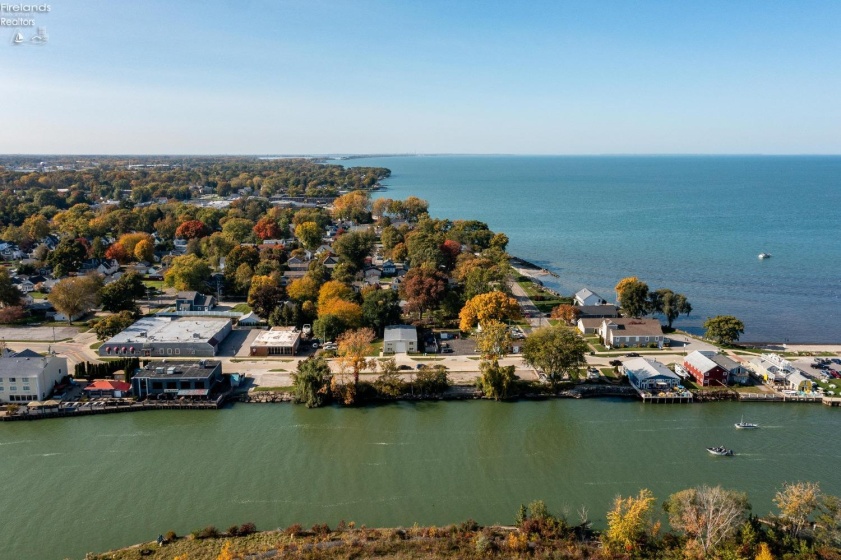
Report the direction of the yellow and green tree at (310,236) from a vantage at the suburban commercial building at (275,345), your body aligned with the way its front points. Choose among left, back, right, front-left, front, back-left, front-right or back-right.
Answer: back

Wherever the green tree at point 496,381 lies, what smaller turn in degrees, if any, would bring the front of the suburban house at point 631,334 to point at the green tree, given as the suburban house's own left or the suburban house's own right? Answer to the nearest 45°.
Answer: approximately 45° to the suburban house's own right

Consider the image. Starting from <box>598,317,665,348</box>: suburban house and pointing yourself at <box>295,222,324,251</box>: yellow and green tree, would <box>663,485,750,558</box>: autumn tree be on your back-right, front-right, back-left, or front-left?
back-left

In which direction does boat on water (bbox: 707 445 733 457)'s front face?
to the viewer's left

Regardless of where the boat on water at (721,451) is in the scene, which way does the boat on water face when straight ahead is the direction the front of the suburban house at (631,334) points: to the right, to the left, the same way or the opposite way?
to the right

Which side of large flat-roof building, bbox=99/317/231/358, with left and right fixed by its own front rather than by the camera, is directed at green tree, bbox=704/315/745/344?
left

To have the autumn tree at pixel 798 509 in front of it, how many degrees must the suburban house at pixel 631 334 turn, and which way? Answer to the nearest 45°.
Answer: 0° — it already faces it
